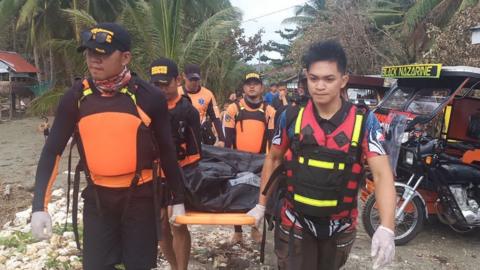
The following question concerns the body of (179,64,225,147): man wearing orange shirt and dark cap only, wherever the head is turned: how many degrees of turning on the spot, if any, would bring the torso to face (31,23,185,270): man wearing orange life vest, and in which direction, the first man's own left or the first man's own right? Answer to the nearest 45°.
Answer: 0° — they already face them

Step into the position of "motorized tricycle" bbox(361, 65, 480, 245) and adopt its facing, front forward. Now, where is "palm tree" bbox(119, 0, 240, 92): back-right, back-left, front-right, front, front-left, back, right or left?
right

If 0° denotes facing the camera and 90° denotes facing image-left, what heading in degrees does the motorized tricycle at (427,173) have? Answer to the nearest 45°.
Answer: approximately 45°

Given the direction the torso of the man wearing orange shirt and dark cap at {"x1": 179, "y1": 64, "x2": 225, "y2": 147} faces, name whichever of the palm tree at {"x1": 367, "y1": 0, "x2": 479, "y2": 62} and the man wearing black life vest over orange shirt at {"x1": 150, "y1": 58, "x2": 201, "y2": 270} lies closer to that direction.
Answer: the man wearing black life vest over orange shirt

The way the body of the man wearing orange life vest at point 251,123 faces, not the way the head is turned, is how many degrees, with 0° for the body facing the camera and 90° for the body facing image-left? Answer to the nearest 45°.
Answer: approximately 0°

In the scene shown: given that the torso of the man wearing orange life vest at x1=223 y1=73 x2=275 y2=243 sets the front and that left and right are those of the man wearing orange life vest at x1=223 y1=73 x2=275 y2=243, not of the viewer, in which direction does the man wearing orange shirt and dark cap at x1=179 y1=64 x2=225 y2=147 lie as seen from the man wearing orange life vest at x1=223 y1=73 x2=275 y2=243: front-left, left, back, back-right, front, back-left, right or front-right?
back-right

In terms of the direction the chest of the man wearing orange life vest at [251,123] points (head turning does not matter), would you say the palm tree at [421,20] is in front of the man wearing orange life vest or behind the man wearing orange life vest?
behind

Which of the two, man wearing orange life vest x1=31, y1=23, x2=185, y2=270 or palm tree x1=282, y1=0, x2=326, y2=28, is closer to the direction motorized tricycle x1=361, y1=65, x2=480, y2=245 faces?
the man wearing orange life vest

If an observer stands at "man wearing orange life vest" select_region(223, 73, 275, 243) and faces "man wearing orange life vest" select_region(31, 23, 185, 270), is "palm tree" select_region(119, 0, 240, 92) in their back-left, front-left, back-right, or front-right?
back-right

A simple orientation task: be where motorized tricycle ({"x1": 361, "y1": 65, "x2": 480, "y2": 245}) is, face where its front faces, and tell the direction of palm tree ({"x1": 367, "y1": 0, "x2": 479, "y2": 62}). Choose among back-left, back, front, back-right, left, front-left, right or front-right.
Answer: back-right

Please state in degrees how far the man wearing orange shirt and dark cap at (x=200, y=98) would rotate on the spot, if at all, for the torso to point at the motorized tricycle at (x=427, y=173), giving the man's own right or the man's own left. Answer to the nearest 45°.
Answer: approximately 90° to the man's own left

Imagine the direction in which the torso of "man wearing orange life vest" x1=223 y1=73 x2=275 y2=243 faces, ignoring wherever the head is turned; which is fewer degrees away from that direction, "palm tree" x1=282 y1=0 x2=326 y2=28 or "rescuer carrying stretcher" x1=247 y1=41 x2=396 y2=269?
the rescuer carrying stretcher

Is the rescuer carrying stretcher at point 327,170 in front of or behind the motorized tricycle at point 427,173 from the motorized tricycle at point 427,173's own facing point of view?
in front

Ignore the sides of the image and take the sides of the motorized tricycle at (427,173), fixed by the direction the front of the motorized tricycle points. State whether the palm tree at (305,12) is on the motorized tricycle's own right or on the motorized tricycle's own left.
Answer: on the motorized tricycle's own right

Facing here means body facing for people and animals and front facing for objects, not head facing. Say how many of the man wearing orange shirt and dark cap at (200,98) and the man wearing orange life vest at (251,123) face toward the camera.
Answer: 2
